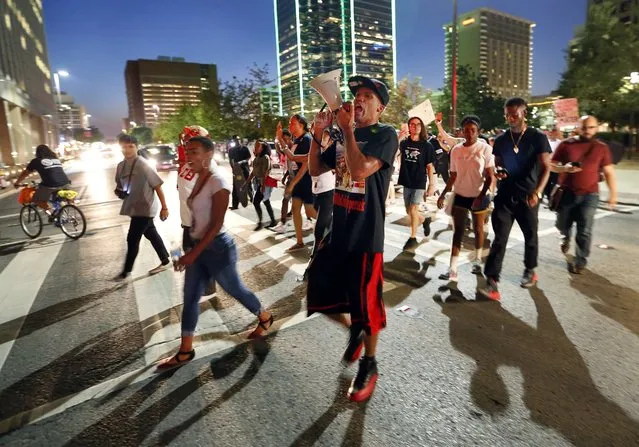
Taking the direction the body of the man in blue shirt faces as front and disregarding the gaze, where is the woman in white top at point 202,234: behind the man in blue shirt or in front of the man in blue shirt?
in front

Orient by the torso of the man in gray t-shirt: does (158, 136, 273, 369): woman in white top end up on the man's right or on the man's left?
on the man's left

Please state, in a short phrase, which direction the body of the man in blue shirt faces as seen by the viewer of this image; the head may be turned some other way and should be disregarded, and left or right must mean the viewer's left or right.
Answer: facing the viewer and to the left of the viewer

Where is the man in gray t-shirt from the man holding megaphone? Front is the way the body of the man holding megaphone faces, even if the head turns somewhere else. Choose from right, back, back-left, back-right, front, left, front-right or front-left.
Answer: right

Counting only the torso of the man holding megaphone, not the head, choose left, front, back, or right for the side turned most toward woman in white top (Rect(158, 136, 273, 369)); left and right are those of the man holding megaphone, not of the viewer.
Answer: right

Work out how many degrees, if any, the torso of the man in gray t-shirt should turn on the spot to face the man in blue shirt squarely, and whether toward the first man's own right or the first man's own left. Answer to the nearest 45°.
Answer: approximately 90° to the first man's own left

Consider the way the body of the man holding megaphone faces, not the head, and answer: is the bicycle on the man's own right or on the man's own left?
on the man's own right

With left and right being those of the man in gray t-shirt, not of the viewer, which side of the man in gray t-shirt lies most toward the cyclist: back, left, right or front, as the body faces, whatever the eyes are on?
right

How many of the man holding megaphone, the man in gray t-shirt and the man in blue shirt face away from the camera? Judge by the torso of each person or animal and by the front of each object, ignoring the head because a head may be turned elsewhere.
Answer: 0

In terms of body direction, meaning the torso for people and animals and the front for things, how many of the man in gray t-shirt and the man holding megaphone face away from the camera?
0

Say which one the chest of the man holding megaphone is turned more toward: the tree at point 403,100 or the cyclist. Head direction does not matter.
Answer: the cyclist
